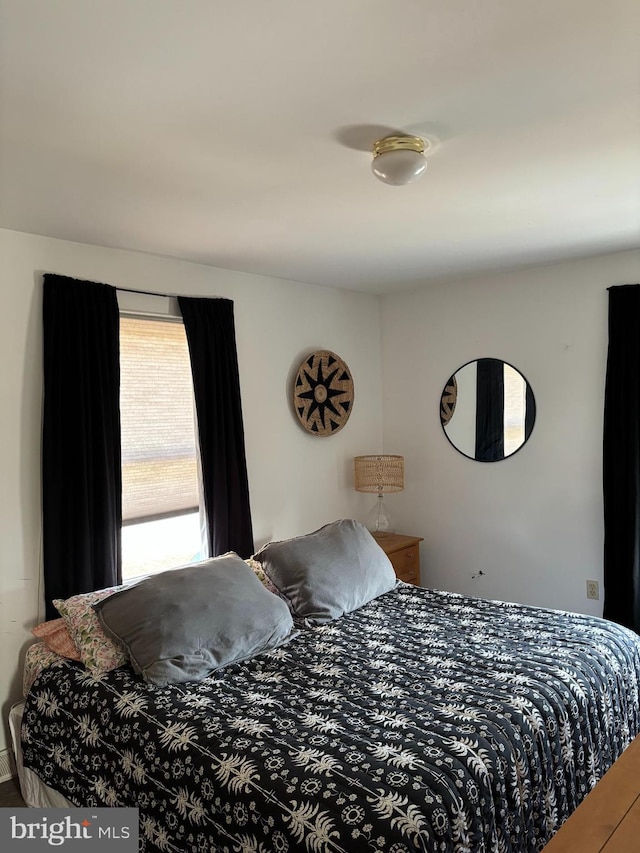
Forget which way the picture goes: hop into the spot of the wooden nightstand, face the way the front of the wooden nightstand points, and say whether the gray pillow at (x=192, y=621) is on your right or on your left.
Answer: on your right

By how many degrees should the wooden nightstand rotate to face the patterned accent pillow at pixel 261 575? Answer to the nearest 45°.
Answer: approximately 90° to its right

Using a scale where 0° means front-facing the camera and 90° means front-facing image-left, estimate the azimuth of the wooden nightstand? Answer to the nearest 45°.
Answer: approximately 315°

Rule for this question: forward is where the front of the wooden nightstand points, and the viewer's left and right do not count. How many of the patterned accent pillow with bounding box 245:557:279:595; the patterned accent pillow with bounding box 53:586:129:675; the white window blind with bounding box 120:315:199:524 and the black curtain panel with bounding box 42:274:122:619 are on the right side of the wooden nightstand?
4

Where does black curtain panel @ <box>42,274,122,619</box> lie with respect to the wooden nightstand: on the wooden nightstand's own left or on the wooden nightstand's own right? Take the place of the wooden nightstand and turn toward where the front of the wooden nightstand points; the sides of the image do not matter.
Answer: on the wooden nightstand's own right

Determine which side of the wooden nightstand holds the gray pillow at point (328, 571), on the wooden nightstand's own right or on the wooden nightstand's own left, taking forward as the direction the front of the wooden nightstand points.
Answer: on the wooden nightstand's own right

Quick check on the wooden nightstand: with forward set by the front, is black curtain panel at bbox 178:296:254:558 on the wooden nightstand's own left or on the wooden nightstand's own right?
on the wooden nightstand's own right
